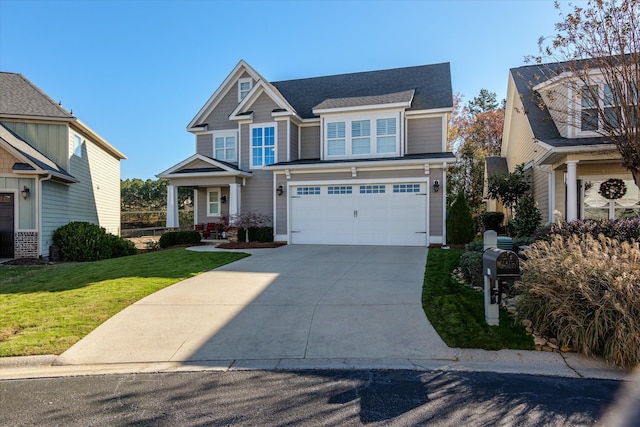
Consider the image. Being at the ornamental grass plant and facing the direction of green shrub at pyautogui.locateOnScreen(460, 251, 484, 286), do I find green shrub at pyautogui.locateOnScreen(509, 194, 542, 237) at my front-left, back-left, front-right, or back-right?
front-right

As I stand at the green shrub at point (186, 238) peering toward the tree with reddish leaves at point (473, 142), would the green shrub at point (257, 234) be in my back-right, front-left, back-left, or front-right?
front-right

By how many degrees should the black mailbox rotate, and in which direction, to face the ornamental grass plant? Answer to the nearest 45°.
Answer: approximately 45° to its left

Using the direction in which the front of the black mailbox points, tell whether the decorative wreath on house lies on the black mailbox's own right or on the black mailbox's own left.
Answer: on the black mailbox's own left

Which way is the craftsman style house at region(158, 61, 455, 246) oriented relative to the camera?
toward the camera

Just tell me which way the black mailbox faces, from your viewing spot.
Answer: facing the viewer and to the right of the viewer

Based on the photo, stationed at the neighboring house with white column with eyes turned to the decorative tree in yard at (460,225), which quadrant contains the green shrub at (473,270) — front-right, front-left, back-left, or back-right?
front-left

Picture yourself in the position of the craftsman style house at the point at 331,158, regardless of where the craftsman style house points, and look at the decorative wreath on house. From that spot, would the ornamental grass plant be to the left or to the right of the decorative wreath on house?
right

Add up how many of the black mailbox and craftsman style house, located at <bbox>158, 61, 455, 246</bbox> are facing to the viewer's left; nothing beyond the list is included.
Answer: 0

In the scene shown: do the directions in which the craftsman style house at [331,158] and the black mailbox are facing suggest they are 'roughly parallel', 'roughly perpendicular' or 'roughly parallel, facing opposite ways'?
roughly parallel

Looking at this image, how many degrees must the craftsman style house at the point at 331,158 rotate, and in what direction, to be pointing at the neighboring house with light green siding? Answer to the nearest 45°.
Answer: approximately 90° to its right

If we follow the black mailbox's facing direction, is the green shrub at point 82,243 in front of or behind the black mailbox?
behind

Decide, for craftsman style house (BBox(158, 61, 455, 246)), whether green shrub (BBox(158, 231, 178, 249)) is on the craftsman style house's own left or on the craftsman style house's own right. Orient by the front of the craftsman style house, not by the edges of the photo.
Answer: on the craftsman style house's own right

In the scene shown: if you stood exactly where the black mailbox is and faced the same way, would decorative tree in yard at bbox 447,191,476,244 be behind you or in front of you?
behind
